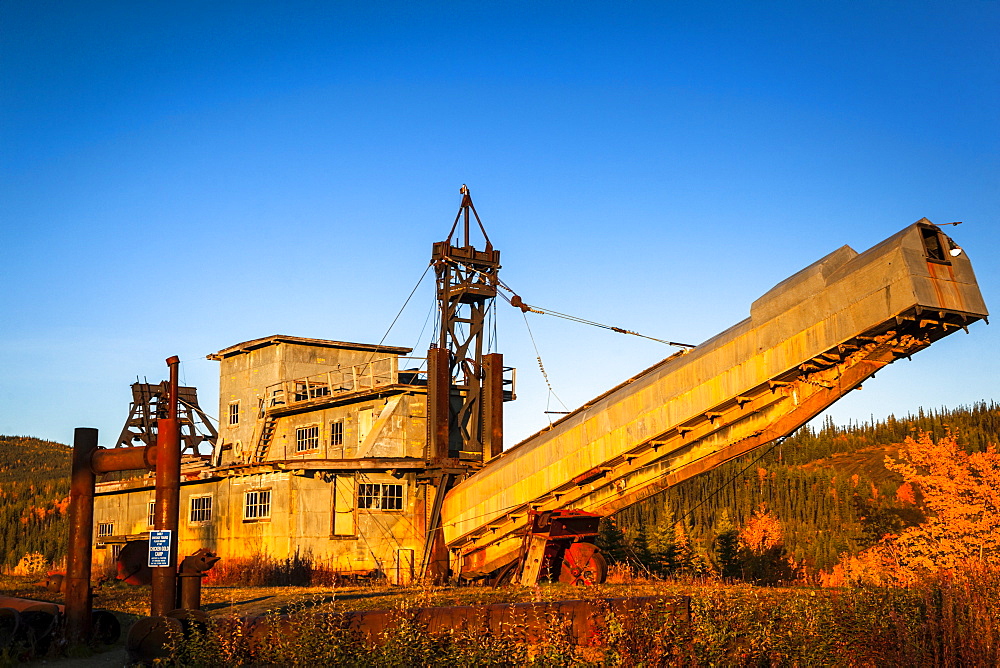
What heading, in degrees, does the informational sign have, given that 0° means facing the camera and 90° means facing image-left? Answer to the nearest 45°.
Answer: approximately 0°

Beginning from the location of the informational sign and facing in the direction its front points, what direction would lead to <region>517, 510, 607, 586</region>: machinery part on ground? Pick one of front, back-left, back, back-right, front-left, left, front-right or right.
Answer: back-left

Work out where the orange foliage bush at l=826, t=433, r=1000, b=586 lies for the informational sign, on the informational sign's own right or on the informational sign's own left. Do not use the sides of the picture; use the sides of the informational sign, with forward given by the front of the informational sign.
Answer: on the informational sign's own left

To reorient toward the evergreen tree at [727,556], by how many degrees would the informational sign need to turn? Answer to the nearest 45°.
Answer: approximately 135° to its left

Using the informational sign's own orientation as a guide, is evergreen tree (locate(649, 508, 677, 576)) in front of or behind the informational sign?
behind

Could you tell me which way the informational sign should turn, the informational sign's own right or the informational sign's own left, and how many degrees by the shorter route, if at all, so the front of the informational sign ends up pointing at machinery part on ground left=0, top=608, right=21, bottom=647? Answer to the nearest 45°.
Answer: approximately 135° to the informational sign's own right

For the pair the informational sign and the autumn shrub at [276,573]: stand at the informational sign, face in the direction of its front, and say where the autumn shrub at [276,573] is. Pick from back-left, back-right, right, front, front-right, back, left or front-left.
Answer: back

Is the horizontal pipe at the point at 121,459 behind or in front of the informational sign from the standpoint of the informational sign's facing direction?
behind

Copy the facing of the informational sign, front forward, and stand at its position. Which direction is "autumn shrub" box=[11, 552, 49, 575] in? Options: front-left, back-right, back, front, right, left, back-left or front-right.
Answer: back

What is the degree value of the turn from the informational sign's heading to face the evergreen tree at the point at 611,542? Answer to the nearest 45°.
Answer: approximately 135° to its left
